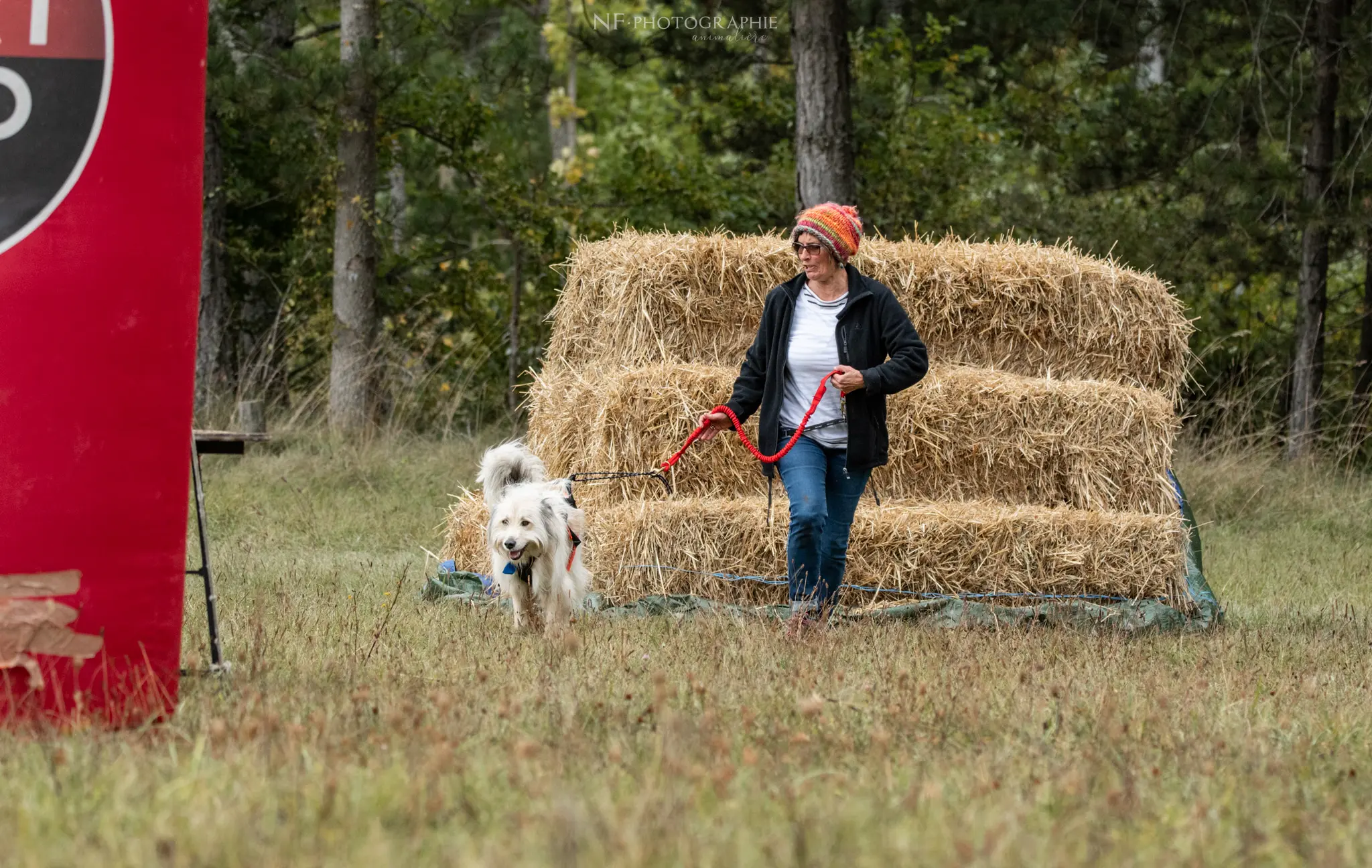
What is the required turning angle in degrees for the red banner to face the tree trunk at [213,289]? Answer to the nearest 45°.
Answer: approximately 180°

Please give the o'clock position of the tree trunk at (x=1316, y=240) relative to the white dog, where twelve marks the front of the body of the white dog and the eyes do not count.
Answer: The tree trunk is roughly at 6 o'clock from the white dog.

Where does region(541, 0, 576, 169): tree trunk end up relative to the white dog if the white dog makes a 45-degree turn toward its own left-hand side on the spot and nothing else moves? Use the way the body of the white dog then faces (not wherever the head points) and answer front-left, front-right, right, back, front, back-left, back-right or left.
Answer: back

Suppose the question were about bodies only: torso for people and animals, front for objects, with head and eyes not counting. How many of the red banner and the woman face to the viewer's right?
0

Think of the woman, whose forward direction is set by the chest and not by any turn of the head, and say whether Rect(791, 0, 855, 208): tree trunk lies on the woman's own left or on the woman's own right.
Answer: on the woman's own right

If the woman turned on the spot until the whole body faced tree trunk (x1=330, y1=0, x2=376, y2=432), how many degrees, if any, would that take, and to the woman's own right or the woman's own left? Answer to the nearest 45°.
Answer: approximately 90° to the woman's own right

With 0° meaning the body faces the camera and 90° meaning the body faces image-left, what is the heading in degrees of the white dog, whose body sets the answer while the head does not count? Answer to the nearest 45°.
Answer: approximately 45°

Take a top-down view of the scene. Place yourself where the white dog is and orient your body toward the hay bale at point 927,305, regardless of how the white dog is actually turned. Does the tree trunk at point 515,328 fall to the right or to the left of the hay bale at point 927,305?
left

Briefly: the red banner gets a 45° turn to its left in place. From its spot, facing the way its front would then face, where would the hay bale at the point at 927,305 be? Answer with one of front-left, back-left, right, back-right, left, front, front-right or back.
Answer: left

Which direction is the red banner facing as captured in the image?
toward the camera

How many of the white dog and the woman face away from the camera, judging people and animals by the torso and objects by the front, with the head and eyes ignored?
0

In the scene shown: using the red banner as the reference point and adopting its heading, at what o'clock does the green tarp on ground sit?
The green tarp on ground is roughly at 8 o'clock from the red banner.

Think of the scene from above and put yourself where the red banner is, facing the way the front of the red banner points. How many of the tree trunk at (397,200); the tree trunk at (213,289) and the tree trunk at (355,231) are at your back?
3

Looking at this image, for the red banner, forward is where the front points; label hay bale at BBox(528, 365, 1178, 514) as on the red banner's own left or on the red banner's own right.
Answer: on the red banner's own left
